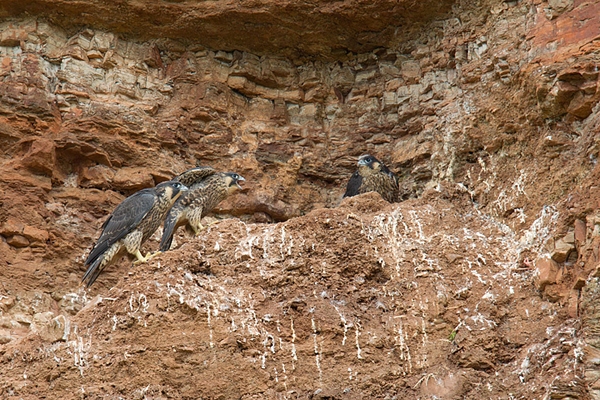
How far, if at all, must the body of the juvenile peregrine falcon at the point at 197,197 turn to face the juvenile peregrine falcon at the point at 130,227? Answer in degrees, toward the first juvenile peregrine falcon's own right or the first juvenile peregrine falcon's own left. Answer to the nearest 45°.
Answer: approximately 135° to the first juvenile peregrine falcon's own right

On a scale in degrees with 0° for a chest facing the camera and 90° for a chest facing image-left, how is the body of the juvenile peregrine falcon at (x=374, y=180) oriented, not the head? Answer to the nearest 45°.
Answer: approximately 45°

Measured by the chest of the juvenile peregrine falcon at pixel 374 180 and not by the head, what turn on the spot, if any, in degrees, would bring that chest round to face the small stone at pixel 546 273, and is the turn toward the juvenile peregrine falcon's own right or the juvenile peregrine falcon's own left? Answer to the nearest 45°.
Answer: approximately 90° to the juvenile peregrine falcon's own left

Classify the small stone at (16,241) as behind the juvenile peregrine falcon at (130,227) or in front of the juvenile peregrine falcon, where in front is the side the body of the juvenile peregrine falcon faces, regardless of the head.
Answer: behind

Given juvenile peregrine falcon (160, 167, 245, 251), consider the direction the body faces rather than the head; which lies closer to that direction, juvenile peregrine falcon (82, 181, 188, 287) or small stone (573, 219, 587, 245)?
the small stone

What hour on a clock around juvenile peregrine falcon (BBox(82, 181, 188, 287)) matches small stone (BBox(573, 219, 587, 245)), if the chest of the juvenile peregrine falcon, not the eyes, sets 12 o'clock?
The small stone is roughly at 1 o'clock from the juvenile peregrine falcon.

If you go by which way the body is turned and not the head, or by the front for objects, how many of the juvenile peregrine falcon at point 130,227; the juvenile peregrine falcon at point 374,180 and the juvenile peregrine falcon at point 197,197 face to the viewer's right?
2

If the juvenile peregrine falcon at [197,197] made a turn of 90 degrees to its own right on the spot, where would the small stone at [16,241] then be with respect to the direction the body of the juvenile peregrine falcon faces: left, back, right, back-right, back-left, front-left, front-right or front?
right

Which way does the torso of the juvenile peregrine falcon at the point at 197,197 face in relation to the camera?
to the viewer's right

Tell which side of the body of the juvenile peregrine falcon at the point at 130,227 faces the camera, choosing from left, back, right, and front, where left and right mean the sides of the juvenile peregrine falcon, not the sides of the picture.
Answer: right

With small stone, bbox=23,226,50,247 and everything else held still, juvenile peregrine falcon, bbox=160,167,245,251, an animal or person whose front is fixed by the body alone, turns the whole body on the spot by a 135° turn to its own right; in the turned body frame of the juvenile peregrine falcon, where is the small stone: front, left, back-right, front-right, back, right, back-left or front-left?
front-right
